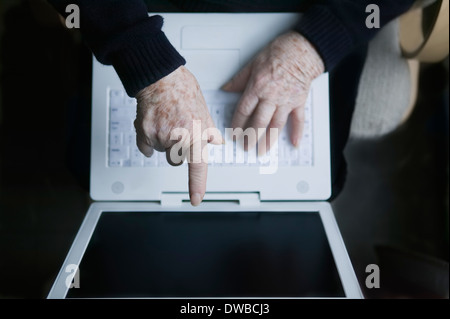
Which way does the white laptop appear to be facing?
away from the camera
